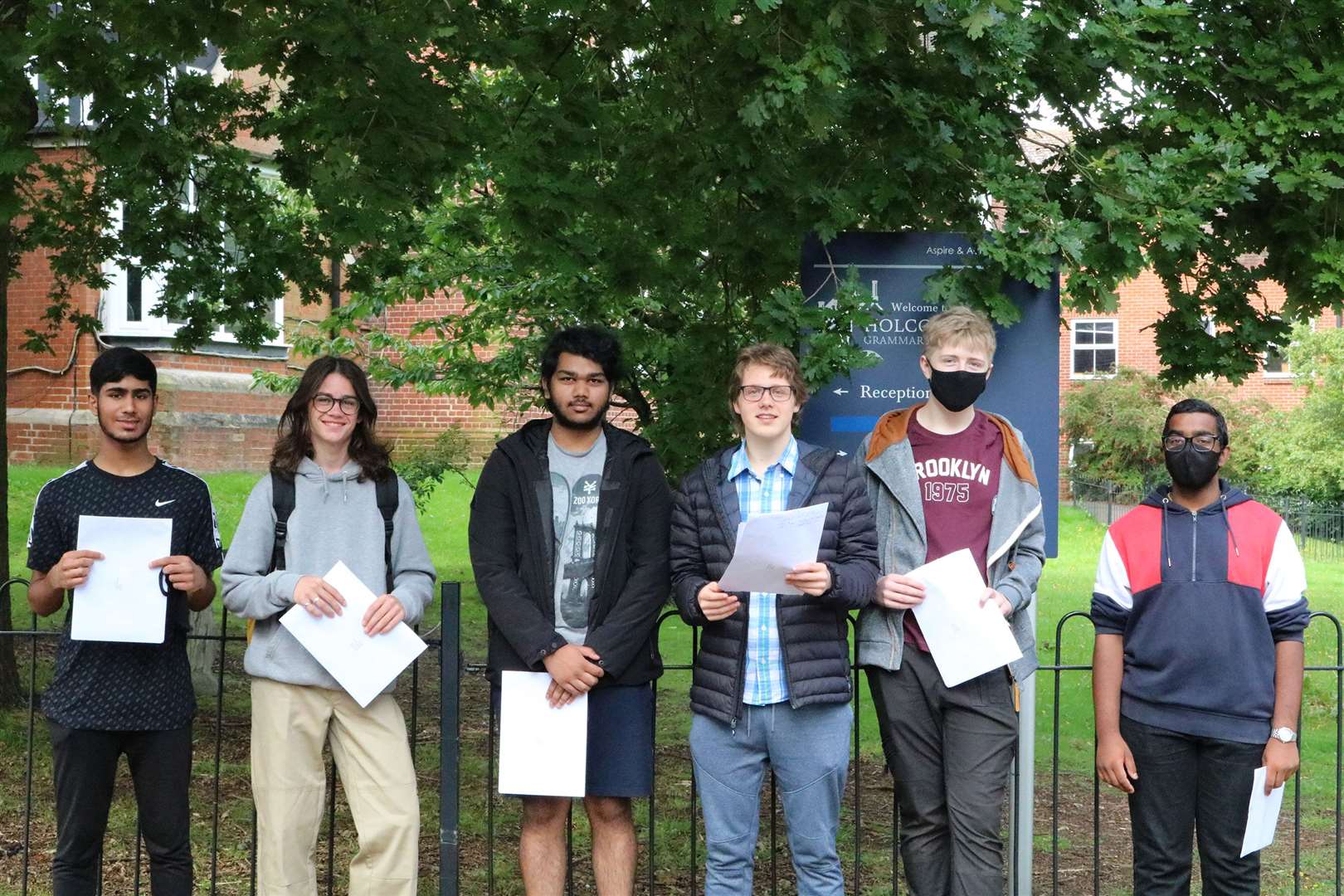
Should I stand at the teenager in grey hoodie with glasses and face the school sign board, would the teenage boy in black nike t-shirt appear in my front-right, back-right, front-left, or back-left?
back-left

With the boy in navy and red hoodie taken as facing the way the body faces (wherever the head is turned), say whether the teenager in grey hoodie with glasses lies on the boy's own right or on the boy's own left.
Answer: on the boy's own right

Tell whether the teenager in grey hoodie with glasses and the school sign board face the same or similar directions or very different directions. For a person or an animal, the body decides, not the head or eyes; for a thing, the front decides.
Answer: same or similar directions

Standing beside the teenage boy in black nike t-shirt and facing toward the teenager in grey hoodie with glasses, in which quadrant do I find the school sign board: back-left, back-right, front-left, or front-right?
front-left

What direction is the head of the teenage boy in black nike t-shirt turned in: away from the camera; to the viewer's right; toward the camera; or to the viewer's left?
toward the camera

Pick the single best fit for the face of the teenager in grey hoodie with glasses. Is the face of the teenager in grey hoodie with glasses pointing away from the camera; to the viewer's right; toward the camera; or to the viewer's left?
toward the camera

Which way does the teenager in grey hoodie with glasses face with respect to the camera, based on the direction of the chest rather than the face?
toward the camera

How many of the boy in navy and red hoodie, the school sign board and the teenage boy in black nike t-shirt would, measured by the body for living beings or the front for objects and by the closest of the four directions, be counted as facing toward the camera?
3

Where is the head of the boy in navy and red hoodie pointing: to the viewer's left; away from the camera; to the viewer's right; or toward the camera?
toward the camera

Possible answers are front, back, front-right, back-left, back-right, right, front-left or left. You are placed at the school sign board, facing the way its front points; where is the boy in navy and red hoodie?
front-left

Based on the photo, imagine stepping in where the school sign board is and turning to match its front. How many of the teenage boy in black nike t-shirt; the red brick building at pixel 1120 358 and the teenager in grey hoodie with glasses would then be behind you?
1

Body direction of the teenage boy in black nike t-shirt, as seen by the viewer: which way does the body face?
toward the camera

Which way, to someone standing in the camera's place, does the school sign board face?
facing the viewer

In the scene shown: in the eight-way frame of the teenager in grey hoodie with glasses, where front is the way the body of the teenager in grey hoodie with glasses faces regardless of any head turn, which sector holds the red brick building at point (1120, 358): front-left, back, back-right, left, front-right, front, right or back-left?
back-left

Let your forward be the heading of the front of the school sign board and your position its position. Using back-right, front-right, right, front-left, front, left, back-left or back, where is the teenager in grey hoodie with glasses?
front-right

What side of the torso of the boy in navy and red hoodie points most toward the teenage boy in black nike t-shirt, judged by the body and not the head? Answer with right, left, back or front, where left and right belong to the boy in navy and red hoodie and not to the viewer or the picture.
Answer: right
